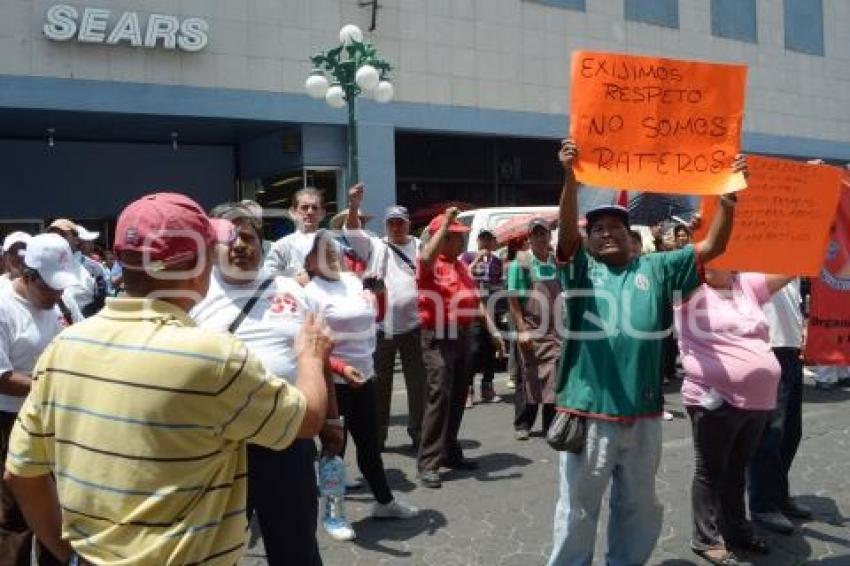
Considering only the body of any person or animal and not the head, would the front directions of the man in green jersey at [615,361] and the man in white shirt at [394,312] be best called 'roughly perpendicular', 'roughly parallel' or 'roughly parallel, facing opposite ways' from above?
roughly parallel

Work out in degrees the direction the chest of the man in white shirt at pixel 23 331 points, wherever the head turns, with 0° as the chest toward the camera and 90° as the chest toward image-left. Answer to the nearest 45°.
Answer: approximately 315°

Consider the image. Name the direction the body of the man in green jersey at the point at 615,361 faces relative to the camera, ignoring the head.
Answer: toward the camera

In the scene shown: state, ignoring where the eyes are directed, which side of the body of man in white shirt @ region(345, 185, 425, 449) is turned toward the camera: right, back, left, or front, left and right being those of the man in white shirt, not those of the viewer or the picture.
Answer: front

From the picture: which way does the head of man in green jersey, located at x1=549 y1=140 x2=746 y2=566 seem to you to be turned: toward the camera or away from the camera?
toward the camera

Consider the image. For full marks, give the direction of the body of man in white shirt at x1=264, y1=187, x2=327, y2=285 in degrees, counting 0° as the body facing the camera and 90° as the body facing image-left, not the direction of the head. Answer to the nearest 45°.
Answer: approximately 0°

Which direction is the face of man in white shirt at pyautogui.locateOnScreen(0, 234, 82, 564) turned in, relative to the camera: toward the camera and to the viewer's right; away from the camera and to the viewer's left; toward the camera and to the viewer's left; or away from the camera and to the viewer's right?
toward the camera and to the viewer's right

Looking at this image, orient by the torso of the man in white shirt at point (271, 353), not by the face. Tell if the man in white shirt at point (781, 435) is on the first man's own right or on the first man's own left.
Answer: on the first man's own left

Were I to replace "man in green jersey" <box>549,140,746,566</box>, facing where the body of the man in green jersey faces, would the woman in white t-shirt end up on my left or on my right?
on my right

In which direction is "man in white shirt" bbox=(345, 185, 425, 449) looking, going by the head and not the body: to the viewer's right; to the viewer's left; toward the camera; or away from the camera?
toward the camera

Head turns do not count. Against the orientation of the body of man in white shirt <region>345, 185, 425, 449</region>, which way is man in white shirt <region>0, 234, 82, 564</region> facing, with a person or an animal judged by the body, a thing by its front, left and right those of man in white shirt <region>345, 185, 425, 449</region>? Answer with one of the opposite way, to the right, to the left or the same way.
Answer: to the left

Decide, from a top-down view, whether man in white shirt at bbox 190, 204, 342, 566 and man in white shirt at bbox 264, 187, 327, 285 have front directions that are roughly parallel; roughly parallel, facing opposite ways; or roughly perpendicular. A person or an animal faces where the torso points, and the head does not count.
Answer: roughly parallel

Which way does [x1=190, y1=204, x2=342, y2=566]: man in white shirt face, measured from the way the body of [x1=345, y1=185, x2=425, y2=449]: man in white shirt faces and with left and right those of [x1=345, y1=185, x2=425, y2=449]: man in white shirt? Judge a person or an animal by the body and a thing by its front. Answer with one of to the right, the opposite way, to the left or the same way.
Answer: the same way

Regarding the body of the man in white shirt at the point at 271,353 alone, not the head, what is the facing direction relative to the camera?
toward the camera

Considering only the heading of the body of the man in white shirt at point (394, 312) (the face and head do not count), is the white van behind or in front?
behind

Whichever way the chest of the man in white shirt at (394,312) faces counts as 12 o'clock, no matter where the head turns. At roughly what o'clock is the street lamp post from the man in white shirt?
The street lamp post is roughly at 6 o'clock from the man in white shirt.

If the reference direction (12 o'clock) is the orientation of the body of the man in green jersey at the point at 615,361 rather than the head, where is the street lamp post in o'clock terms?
The street lamp post is roughly at 5 o'clock from the man in green jersey.
